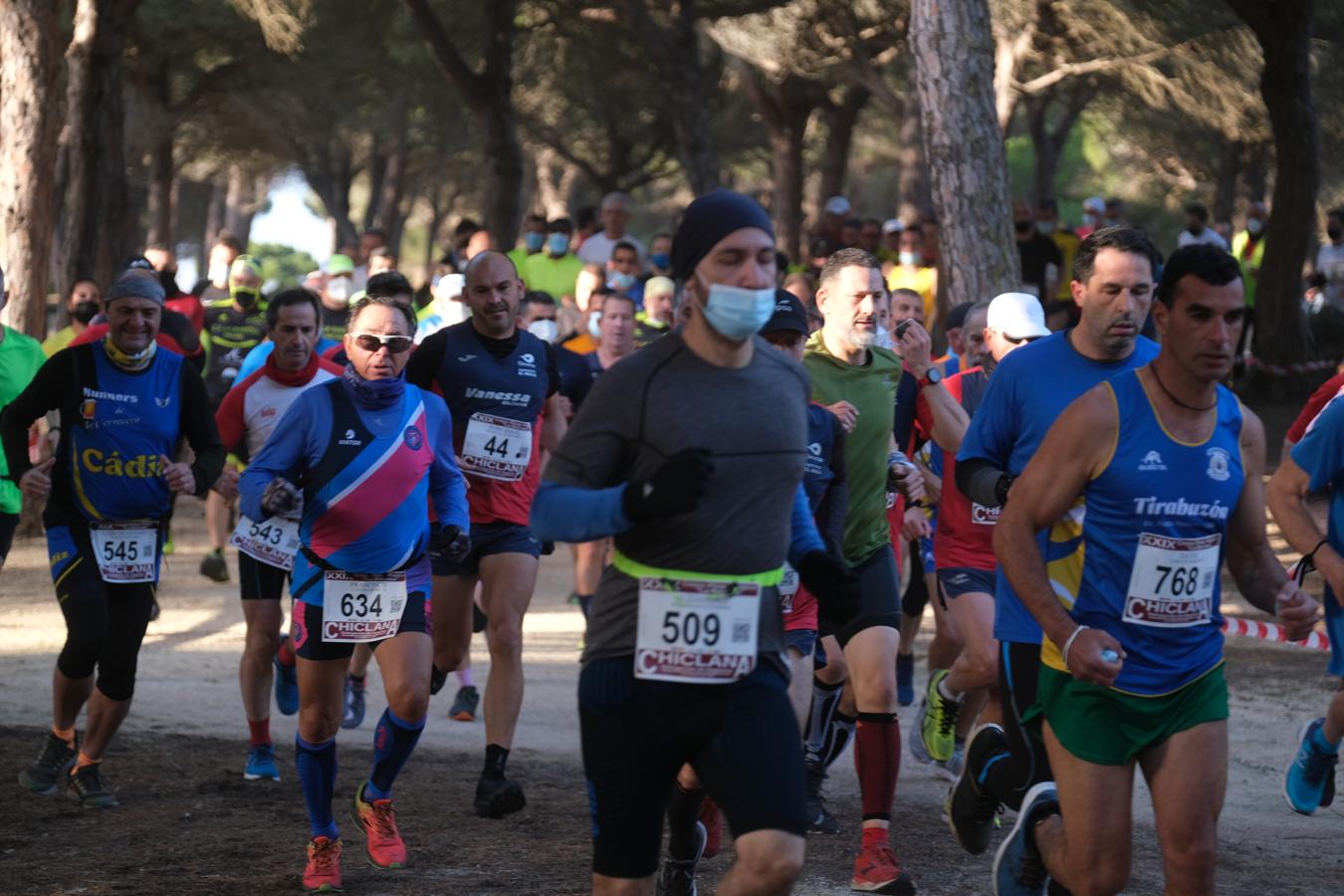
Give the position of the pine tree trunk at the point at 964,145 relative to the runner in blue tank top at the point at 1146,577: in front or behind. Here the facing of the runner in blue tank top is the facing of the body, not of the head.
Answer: behind

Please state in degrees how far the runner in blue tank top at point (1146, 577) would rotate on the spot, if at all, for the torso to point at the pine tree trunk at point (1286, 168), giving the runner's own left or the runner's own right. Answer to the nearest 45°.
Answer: approximately 135° to the runner's own left

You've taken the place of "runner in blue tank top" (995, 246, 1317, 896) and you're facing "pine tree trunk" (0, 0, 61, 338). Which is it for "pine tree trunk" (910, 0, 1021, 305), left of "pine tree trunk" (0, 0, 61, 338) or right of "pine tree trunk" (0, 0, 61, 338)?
right

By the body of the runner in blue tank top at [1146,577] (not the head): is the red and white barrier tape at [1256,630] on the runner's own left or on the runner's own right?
on the runner's own left

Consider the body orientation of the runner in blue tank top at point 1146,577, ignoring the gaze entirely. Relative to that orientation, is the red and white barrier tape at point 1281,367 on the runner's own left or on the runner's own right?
on the runner's own left

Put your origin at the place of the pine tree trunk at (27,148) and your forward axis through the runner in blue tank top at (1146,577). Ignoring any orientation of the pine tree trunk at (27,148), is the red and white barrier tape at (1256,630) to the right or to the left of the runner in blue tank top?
left

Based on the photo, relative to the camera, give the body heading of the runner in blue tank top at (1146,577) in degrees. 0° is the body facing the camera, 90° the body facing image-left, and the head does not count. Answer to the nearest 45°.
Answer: approximately 315°

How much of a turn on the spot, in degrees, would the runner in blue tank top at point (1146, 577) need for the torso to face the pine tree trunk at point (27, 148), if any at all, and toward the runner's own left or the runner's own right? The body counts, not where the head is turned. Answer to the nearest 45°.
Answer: approximately 180°

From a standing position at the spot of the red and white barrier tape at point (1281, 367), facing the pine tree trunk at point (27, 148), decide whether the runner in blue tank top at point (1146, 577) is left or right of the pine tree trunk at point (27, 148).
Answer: left
